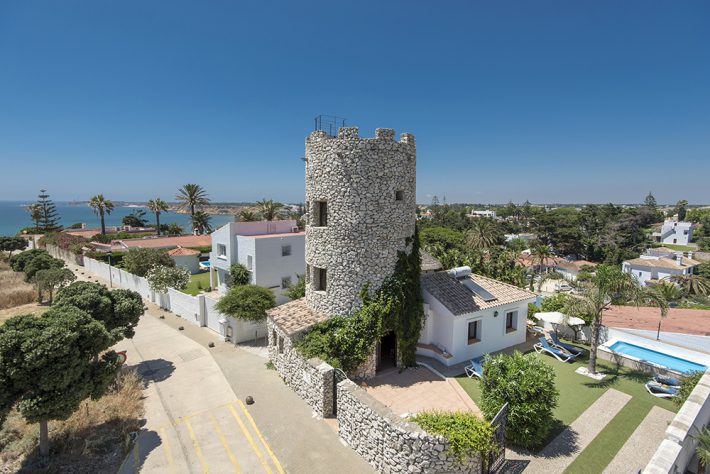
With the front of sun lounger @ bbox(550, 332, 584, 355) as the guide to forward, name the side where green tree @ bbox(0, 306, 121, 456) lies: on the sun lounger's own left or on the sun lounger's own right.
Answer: on the sun lounger's own right

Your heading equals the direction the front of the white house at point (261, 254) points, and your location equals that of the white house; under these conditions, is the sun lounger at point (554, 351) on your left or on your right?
on your left

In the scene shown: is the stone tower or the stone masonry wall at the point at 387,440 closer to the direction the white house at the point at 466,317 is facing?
the stone masonry wall

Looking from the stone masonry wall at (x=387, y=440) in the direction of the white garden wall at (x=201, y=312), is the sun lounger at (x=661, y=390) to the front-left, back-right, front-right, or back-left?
back-right

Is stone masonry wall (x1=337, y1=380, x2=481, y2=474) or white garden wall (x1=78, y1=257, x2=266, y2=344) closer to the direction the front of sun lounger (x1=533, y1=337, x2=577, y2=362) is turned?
the stone masonry wall

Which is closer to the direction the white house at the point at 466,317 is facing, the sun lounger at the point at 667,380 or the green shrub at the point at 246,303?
the sun lounger
